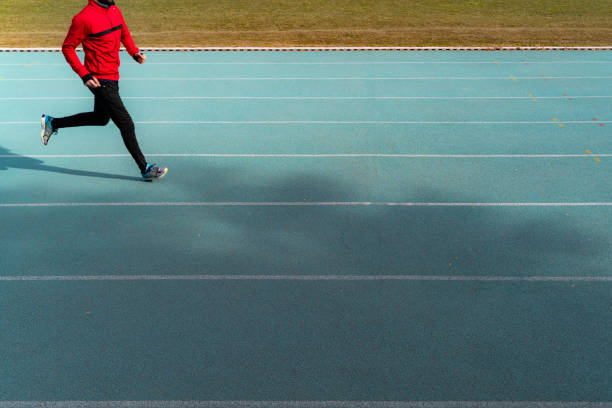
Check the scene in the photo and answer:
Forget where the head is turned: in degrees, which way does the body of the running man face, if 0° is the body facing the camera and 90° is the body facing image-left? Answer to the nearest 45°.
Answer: approximately 315°
